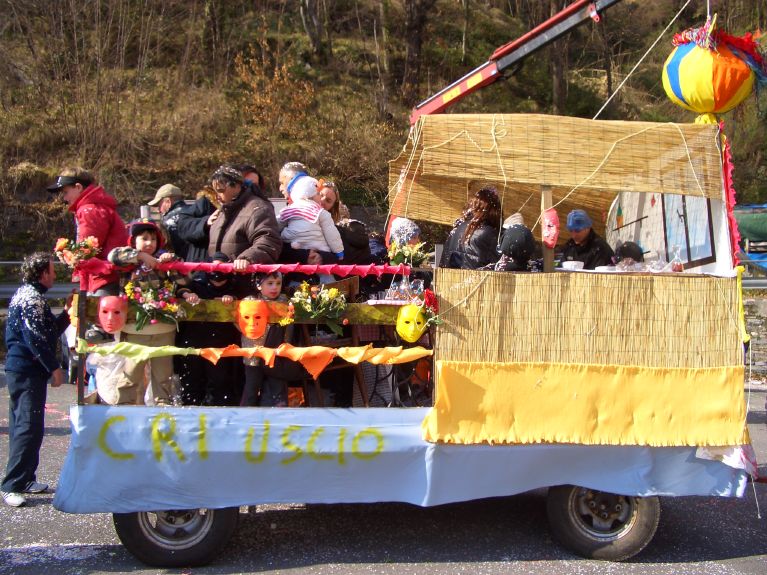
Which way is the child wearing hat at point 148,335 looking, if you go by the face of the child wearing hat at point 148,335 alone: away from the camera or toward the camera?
toward the camera

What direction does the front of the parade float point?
to the viewer's right

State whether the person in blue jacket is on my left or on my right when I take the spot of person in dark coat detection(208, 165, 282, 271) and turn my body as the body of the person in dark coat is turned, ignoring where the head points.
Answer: on my right

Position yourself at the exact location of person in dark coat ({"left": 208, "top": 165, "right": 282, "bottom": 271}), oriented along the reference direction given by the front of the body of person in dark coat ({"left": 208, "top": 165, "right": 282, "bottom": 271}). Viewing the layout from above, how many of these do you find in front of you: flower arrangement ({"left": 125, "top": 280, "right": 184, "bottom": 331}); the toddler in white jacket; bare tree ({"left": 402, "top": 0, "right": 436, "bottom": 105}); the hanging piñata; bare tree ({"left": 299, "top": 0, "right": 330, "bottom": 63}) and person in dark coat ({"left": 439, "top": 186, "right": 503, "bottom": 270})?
1

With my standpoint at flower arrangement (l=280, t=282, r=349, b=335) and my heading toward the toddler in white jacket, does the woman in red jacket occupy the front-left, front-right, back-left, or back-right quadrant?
front-left

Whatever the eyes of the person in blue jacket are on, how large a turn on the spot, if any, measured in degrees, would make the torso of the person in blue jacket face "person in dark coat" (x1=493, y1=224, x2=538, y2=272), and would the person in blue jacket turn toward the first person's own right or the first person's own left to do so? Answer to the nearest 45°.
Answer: approximately 45° to the first person's own right

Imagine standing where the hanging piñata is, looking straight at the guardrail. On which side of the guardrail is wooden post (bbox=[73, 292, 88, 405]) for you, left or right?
left

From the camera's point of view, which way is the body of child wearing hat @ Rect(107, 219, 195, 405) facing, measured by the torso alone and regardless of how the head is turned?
toward the camera

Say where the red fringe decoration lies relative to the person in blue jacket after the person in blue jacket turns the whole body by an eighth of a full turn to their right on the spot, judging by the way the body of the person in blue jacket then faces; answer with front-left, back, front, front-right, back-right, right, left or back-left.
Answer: front

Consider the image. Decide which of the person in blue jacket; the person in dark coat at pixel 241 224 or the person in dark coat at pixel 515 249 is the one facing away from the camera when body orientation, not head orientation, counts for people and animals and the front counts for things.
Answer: the person in dark coat at pixel 515 249

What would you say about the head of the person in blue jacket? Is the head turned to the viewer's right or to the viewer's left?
to the viewer's right

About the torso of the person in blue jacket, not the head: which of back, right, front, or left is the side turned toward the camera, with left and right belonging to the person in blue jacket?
right

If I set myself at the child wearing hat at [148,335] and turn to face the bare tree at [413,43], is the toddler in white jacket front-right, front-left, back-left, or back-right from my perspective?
front-right
